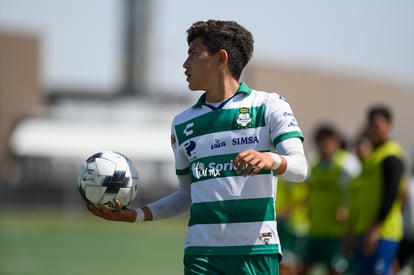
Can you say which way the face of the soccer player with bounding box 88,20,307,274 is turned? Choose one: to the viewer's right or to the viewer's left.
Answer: to the viewer's left

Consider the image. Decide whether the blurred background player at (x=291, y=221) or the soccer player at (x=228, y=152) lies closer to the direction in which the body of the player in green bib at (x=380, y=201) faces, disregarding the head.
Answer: the soccer player

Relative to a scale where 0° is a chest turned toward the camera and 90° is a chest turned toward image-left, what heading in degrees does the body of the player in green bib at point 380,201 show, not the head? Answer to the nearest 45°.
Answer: approximately 45°

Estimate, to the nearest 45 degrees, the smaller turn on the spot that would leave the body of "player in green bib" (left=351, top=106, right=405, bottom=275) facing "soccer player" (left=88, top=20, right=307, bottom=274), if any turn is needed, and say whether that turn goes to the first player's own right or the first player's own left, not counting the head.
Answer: approximately 45° to the first player's own left
